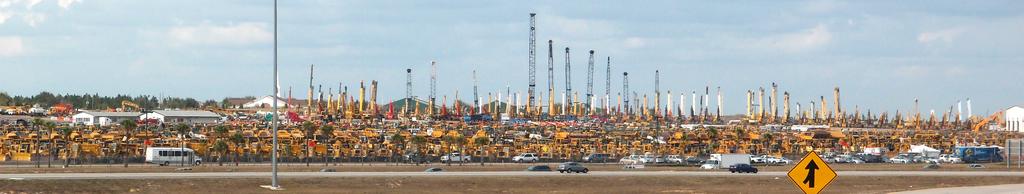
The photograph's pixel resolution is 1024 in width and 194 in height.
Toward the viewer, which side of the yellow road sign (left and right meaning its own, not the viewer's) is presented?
front
